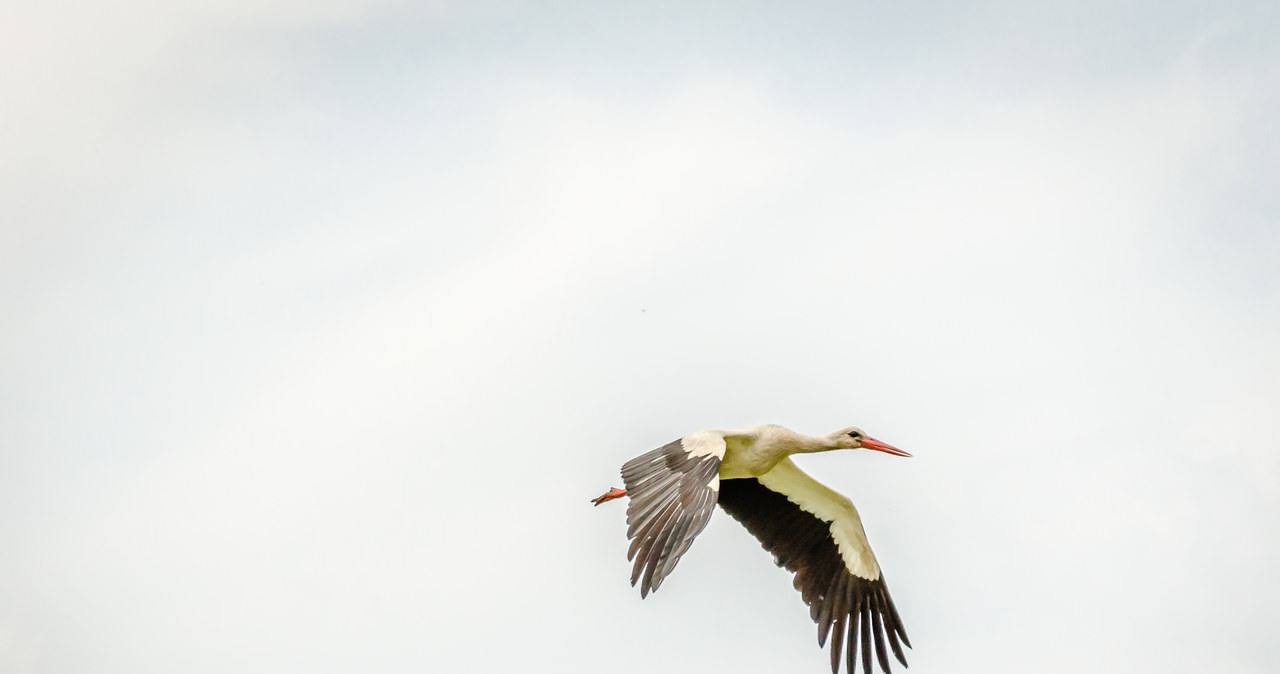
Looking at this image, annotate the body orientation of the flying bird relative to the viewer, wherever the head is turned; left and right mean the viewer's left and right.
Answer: facing the viewer and to the right of the viewer
